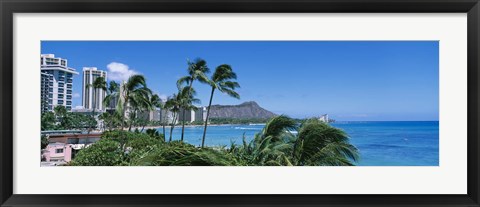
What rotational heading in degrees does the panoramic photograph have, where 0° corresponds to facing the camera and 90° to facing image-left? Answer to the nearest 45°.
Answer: approximately 0°
